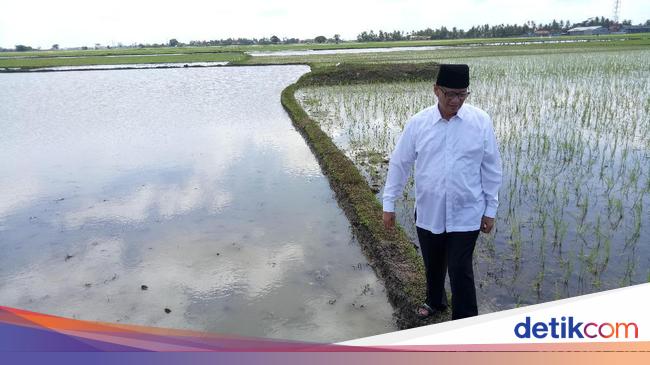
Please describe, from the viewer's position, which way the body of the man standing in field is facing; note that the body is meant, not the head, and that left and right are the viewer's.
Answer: facing the viewer
